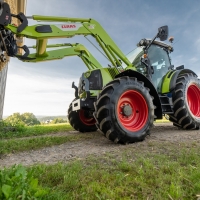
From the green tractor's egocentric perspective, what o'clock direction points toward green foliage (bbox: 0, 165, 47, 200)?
The green foliage is roughly at 11 o'clock from the green tractor.

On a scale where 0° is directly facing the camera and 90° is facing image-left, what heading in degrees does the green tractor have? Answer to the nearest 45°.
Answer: approximately 45°
